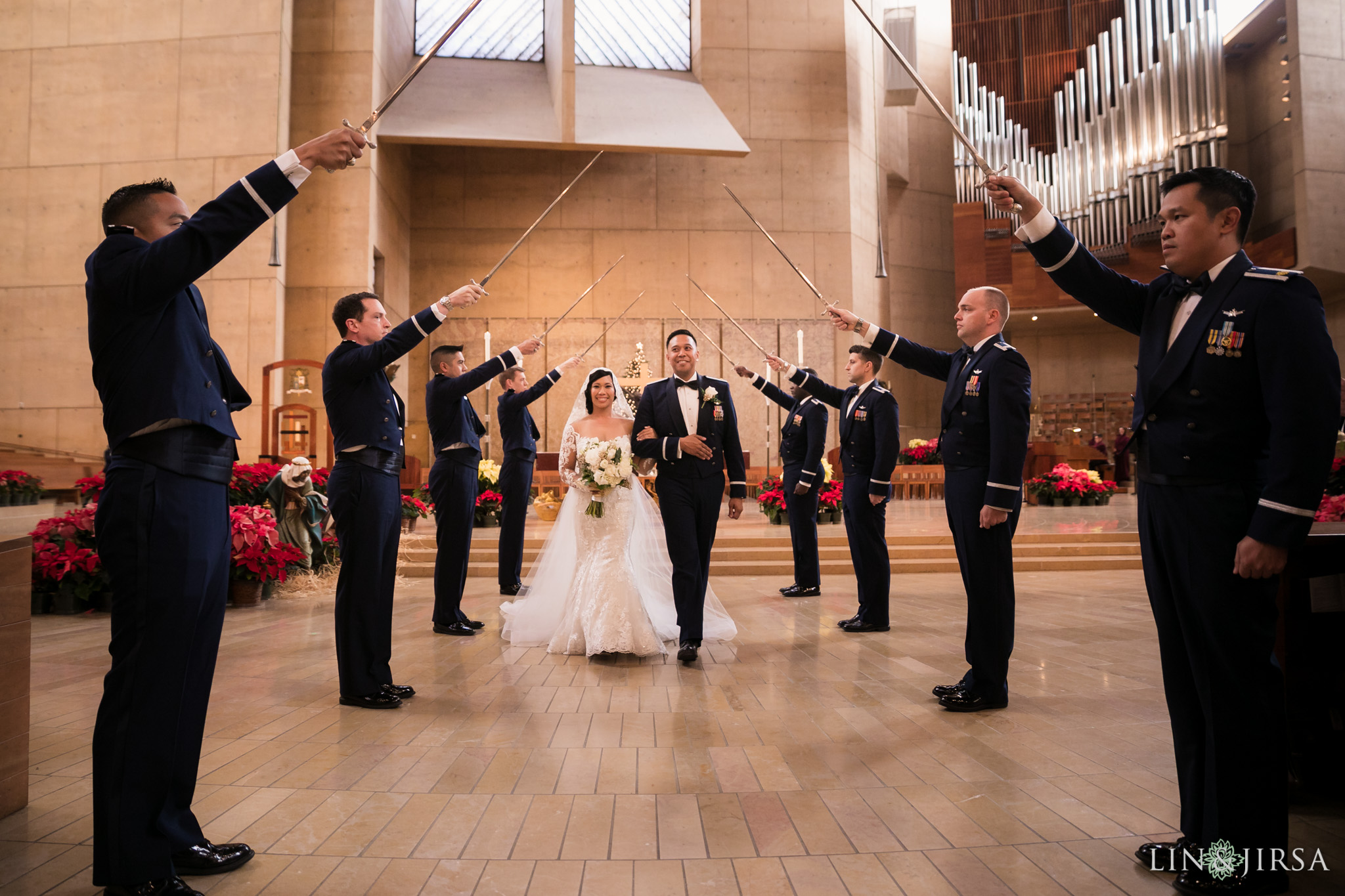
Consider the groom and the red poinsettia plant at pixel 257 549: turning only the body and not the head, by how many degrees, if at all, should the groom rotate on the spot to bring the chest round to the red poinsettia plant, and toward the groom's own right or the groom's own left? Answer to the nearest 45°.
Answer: approximately 135° to the groom's own right

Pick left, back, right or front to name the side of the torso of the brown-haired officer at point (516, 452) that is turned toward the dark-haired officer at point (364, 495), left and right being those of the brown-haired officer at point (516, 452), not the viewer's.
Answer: right

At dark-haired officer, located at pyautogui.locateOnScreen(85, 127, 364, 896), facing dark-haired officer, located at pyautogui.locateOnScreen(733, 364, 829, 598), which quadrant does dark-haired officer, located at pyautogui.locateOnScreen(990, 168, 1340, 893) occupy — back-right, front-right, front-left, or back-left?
front-right

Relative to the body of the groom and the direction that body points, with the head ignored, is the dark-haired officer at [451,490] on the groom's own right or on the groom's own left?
on the groom's own right

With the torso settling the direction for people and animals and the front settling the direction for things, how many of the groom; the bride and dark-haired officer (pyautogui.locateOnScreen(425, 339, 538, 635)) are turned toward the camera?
2

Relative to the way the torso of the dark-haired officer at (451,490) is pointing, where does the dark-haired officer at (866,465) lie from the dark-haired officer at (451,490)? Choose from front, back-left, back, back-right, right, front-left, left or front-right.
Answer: front

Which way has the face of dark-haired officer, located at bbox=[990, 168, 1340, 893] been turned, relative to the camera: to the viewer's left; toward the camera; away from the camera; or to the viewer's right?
to the viewer's left

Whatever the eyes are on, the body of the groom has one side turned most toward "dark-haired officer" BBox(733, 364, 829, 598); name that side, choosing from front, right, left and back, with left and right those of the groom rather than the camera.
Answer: back

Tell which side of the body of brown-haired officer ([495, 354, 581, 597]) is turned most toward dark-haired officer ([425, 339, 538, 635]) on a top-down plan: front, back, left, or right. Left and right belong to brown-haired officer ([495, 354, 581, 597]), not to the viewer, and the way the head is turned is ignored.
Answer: right

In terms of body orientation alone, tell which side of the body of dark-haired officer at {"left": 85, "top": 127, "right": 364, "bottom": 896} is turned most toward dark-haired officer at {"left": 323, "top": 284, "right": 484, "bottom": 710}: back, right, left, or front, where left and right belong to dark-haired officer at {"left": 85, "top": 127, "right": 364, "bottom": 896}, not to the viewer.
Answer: left

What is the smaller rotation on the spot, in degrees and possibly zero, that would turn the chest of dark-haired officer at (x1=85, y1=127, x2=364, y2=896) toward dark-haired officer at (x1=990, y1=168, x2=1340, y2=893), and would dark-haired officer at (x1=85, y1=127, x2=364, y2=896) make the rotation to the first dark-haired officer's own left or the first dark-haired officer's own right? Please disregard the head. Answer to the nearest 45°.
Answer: approximately 45° to the first dark-haired officer's own right

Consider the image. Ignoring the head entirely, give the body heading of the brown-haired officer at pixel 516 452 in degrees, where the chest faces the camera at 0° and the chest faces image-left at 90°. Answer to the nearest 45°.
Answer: approximately 270°

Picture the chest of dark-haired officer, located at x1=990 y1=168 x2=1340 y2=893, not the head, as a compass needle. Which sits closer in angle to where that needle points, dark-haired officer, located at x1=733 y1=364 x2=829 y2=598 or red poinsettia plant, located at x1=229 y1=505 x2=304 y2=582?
the red poinsettia plant

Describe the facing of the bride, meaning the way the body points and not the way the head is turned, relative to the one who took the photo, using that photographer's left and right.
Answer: facing the viewer

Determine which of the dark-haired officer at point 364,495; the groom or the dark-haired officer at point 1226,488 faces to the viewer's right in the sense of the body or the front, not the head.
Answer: the dark-haired officer at point 364,495

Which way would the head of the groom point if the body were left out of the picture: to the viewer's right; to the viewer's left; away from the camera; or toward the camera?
toward the camera

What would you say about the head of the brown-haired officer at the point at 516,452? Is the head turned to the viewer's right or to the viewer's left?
to the viewer's right

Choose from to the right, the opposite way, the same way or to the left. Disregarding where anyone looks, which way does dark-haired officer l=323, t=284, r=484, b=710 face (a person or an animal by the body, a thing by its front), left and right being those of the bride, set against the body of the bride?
to the left

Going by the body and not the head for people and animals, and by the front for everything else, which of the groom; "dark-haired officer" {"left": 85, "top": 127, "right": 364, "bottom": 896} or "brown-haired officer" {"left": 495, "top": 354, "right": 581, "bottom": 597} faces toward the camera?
the groom
